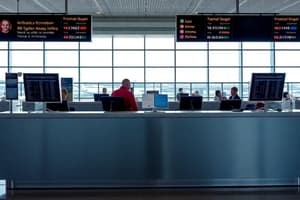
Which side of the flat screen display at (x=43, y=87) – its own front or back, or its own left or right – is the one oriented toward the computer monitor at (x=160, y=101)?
left

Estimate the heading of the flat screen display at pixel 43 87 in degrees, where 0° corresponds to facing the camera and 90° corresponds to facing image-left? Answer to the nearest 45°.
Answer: approximately 0°

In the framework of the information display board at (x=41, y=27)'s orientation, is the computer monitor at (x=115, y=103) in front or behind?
in front

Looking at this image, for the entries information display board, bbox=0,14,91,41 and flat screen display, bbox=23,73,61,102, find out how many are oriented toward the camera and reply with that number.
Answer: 2

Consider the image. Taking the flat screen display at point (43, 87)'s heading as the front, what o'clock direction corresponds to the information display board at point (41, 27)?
The information display board is roughly at 6 o'clock from the flat screen display.

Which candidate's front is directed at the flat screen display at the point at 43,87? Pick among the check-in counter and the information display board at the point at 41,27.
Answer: the information display board

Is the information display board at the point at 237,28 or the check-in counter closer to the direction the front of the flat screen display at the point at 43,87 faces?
the check-in counter
